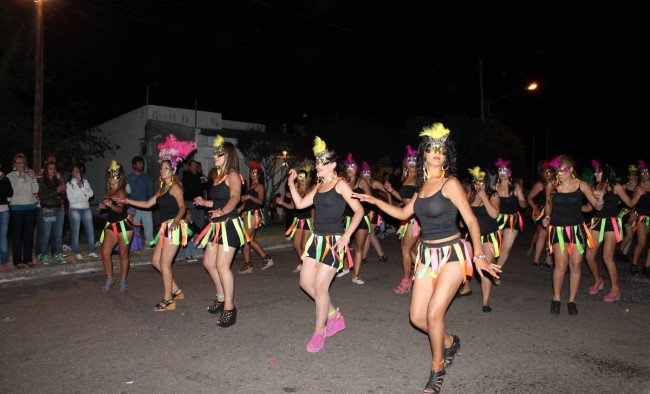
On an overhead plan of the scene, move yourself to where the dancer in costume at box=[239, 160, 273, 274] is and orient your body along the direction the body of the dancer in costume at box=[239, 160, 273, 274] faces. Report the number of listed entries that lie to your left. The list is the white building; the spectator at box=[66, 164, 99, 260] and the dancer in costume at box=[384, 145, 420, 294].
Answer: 1

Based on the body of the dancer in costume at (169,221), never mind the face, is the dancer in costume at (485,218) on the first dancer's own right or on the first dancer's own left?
on the first dancer's own left

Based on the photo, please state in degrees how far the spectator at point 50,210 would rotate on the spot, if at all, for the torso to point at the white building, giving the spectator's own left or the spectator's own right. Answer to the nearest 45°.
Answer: approximately 135° to the spectator's own left

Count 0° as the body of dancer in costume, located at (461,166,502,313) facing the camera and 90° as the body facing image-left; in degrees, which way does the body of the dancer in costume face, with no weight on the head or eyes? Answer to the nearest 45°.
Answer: approximately 45°

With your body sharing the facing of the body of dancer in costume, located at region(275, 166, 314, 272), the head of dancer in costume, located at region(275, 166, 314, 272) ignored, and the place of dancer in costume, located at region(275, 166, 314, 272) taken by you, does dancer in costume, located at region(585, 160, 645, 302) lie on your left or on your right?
on your left

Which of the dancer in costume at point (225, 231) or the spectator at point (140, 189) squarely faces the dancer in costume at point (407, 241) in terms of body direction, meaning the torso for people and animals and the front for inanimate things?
the spectator

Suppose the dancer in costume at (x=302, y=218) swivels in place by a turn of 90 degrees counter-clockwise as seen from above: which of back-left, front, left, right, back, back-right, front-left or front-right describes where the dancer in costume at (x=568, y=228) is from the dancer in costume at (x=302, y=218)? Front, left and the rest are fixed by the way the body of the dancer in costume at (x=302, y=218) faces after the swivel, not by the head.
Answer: front
